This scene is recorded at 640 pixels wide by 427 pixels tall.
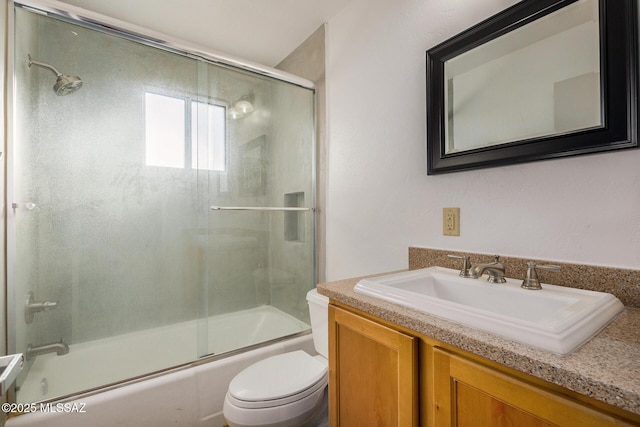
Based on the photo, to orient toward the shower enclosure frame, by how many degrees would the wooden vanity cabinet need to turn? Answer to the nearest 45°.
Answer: approximately 45° to its right

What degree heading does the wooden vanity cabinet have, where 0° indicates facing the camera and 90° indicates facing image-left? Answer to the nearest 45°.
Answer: approximately 45°

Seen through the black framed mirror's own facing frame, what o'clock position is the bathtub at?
The bathtub is roughly at 1 o'clock from the black framed mirror.

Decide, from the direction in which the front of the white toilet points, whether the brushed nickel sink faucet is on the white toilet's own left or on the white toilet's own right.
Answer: on the white toilet's own left

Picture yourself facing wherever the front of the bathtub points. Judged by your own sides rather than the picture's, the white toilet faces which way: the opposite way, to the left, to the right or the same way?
to the right

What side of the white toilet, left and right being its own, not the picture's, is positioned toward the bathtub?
right

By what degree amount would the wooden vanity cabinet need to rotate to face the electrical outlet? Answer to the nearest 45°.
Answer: approximately 135° to its right

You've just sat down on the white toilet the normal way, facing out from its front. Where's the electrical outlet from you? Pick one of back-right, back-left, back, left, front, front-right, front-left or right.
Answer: back-left

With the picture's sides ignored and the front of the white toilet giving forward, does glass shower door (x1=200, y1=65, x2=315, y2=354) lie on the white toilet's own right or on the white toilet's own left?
on the white toilet's own right

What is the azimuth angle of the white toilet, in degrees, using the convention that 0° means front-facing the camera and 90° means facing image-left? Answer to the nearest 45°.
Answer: approximately 45°

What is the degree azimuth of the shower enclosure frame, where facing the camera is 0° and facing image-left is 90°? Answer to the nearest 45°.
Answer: approximately 315°

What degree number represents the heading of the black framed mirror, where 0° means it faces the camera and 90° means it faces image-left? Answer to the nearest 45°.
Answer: approximately 45°

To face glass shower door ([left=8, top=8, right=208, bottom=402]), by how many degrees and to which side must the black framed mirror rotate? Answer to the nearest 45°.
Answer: approximately 45° to its right
